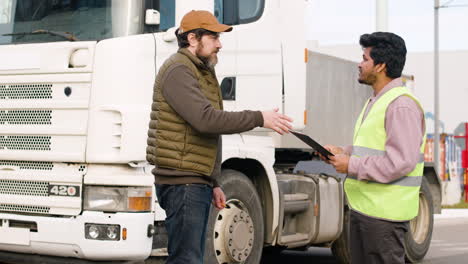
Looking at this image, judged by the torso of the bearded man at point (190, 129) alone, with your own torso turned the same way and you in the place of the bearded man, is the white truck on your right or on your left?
on your left

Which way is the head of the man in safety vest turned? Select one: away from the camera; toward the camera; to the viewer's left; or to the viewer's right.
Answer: to the viewer's left

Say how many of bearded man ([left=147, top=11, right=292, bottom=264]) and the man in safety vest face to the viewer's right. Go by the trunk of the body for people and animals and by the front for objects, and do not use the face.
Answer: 1

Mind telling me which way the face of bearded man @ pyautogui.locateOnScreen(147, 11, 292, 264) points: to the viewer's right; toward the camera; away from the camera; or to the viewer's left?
to the viewer's right

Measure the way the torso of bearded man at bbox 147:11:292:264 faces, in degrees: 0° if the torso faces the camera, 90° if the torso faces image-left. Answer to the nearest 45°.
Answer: approximately 270°

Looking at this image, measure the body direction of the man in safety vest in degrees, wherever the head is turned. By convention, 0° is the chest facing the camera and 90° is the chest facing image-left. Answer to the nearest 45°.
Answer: approximately 90°

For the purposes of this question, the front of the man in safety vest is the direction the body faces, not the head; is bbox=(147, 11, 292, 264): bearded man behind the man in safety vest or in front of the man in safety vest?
in front

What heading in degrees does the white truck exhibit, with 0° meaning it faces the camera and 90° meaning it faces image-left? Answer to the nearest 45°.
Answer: approximately 45°

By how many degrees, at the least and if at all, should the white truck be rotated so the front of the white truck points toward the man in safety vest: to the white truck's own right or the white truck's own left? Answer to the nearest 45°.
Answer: approximately 90° to the white truck's own left

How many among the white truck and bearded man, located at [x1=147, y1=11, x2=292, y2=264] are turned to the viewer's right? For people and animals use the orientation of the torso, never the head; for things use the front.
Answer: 1

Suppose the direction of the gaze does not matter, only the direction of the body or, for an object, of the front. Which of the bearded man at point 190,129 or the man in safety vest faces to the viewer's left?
the man in safety vest

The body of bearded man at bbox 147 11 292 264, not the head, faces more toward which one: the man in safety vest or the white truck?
the man in safety vest
